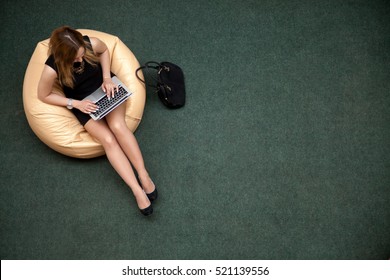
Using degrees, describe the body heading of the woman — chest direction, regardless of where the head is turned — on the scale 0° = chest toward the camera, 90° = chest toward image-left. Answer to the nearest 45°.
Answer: approximately 315°

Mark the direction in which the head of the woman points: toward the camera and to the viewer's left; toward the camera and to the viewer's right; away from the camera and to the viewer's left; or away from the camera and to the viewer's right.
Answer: toward the camera and to the viewer's right
